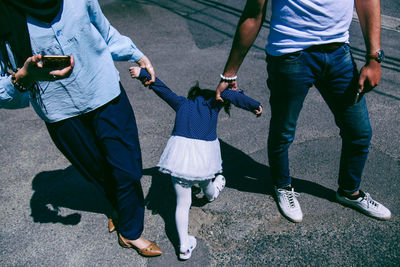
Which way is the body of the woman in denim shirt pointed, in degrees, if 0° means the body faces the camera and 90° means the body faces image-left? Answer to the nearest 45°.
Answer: approximately 0°

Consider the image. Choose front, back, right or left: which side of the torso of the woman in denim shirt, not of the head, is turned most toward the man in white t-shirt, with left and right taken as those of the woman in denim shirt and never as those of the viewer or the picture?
left
